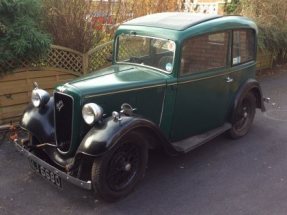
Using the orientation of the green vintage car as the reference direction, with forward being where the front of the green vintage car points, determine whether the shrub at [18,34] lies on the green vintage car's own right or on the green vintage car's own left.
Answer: on the green vintage car's own right

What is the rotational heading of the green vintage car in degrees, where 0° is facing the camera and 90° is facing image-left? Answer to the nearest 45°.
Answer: approximately 45°

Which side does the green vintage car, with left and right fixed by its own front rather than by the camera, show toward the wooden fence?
right
